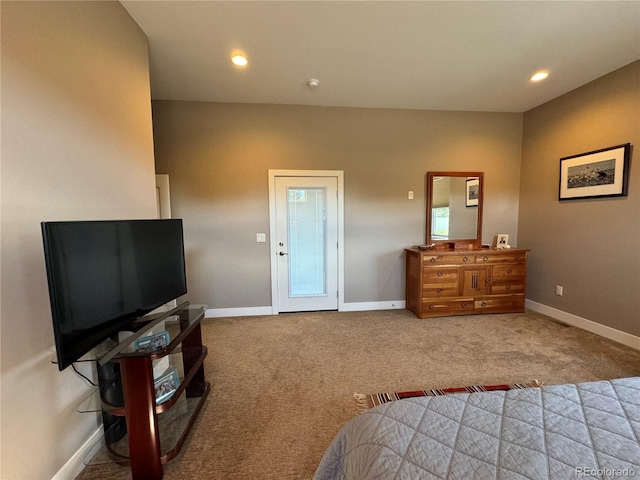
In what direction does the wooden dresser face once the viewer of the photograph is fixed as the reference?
facing the viewer and to the right of the viewer

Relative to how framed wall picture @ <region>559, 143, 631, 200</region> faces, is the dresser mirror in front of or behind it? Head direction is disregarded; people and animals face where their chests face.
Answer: in front

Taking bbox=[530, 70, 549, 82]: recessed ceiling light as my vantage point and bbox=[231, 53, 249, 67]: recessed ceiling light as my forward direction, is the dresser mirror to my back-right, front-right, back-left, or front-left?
front-right

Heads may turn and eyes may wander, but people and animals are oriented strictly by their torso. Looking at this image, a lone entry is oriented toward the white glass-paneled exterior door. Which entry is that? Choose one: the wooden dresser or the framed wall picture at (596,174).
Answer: the framed wall picture

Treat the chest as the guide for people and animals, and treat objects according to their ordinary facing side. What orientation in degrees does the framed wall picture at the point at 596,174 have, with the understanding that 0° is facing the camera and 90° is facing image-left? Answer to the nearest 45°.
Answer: approximately 45°

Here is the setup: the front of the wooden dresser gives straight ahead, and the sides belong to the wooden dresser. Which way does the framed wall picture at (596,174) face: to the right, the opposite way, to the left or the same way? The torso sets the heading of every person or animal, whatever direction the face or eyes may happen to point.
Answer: to the right

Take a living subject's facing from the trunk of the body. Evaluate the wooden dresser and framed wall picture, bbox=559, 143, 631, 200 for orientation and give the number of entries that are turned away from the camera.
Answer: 0

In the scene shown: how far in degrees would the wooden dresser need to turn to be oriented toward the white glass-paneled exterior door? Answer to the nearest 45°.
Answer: approximately 90° to its right

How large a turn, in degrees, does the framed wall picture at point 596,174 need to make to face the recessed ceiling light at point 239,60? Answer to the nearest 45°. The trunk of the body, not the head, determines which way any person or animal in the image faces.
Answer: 0° — it already faces it

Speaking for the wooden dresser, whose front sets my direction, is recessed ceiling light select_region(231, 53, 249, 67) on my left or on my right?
on my right
